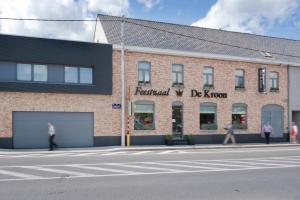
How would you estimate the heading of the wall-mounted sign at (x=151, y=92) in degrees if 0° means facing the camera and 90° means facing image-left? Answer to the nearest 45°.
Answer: approximately 0°

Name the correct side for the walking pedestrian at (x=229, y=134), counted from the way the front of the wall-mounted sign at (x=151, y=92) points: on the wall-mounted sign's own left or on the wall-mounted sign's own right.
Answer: on the wall-mounted sign's own left

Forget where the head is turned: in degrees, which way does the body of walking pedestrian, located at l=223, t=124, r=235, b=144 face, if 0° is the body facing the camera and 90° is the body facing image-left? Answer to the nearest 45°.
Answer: approximately 90°

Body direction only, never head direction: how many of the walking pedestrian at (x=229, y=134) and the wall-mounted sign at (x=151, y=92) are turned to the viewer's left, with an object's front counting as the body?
1

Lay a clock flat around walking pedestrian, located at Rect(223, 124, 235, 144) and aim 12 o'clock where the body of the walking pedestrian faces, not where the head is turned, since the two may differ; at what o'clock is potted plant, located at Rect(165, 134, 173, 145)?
The potted plant is roughly at 11 o'clock from the walking pedestrian.

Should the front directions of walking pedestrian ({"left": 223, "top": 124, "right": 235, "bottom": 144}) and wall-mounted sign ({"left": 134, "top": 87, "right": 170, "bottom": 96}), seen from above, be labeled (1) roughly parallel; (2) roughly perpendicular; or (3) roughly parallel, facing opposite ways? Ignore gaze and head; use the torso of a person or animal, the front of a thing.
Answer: roughly perpendicular

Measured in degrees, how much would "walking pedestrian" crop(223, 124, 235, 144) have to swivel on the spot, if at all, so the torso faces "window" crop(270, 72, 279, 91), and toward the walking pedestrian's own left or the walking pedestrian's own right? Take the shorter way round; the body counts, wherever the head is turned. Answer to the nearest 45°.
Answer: approximately 135° to the walking pedestrian's own right

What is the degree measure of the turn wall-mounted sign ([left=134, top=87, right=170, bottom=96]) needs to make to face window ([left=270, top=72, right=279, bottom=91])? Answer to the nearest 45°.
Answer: approximately 135° to its left
